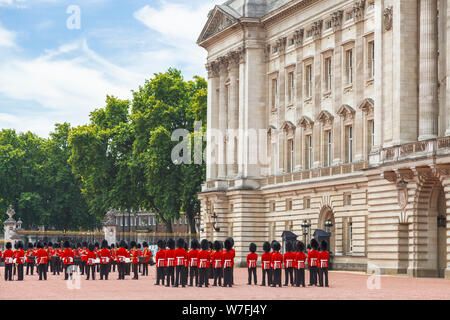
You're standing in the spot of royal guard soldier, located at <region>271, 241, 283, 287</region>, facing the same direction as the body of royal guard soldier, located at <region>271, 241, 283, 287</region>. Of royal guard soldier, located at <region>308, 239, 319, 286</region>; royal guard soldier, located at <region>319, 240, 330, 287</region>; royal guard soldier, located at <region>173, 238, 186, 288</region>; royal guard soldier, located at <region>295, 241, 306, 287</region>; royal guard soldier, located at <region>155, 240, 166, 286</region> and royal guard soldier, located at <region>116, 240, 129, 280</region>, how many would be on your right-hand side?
3
